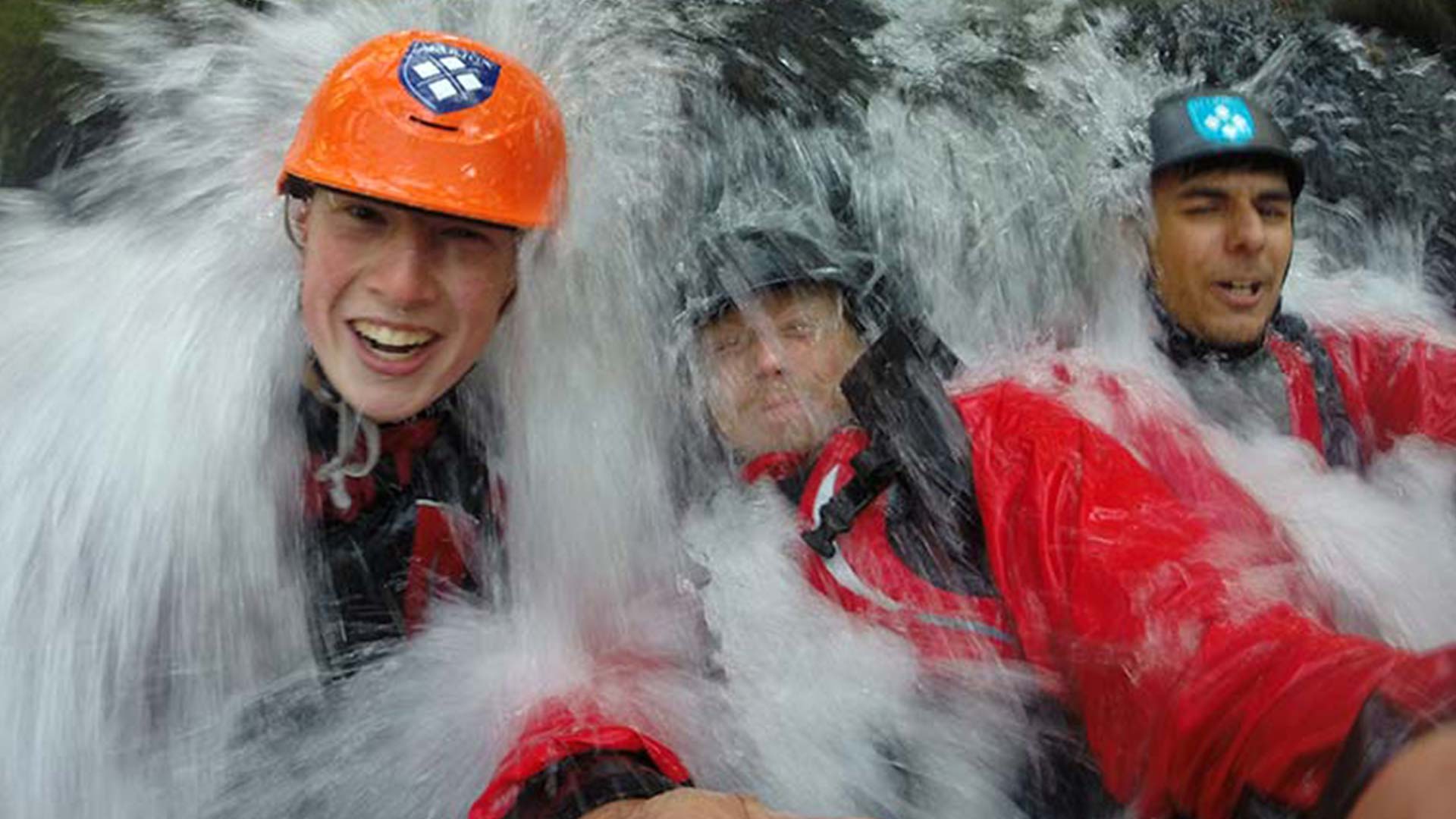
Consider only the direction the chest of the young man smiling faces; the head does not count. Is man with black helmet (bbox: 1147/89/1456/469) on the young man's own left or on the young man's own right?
on the young man's own left

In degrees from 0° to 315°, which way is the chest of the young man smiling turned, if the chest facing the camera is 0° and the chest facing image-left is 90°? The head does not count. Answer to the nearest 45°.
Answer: approximately 0°

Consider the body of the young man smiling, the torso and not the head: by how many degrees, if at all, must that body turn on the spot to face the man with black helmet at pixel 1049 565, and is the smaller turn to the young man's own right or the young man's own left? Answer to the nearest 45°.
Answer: approximately 90° to the young man's own left
